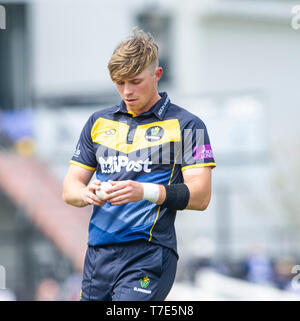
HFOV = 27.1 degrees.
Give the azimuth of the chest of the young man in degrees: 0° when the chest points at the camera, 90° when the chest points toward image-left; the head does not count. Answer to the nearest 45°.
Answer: approximately 45°

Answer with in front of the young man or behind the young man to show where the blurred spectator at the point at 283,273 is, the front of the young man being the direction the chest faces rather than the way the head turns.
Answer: behind

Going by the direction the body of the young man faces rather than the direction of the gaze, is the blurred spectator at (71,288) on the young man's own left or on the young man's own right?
on the young man's own right
